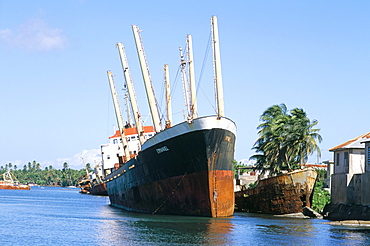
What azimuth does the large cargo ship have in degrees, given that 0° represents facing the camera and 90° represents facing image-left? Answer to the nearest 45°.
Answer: approximately 315°
